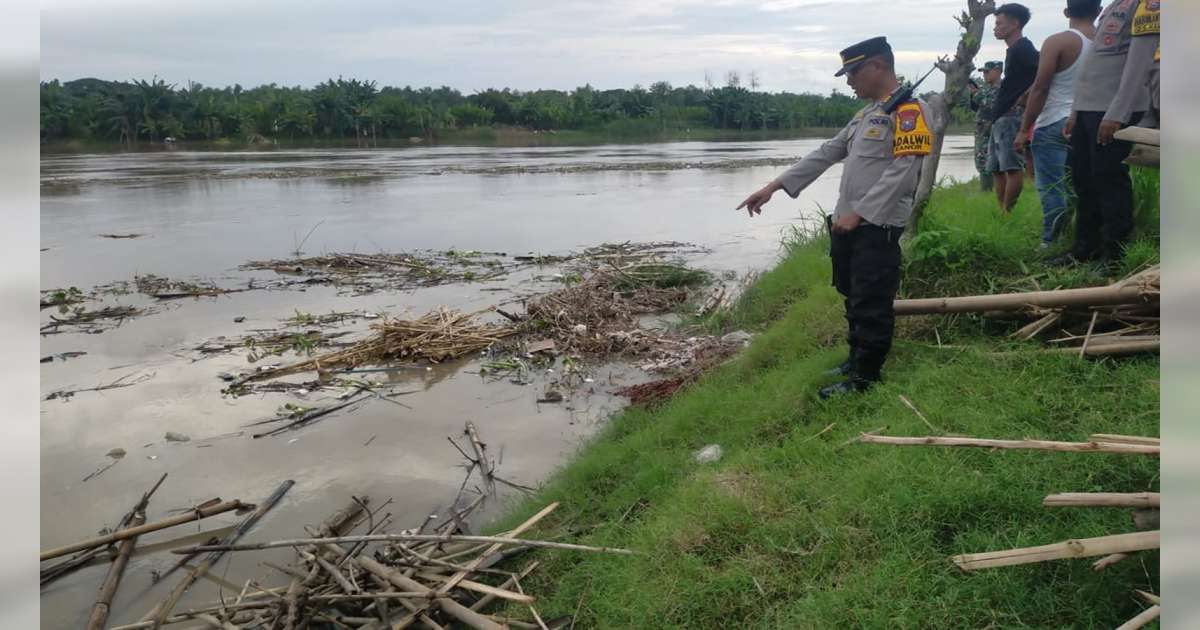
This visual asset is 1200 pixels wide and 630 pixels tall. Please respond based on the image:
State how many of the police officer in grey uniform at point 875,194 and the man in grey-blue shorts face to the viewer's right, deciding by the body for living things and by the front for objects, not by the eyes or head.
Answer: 0

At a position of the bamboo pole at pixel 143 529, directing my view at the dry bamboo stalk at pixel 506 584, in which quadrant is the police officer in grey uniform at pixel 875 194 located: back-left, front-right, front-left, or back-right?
front-left

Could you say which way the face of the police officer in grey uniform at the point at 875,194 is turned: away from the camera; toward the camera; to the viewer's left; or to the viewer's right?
to the viewer's left

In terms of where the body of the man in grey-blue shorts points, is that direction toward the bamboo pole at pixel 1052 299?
no

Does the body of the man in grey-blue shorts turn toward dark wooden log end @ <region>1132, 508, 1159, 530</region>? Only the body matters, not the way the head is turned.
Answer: no

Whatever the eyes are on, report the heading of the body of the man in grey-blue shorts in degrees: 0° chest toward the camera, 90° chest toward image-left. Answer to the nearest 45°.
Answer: approximately 90°

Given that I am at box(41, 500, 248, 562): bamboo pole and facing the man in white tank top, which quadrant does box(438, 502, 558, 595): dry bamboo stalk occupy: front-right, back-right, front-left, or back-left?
front-right

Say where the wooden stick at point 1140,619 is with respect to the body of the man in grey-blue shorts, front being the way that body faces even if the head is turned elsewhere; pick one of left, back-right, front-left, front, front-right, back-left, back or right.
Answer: left

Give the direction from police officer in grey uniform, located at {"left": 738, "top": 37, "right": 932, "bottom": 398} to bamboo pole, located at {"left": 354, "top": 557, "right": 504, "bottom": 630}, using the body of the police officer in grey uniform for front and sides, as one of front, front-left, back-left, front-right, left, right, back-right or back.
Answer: front

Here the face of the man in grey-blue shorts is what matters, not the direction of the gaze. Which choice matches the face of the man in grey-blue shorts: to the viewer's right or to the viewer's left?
to the viewer's left

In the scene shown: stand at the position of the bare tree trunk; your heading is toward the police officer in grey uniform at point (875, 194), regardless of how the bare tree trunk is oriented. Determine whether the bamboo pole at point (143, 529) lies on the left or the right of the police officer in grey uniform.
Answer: right

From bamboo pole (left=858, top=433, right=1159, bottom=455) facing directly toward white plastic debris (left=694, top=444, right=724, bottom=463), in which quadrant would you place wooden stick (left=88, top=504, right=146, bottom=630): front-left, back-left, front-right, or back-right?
front-left

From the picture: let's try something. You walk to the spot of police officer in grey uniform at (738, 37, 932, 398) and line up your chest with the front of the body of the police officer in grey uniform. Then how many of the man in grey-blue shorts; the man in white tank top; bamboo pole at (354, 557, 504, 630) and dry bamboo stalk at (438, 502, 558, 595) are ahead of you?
2

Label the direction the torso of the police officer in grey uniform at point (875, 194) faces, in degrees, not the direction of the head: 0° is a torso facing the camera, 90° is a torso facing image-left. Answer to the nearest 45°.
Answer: approximately 45°

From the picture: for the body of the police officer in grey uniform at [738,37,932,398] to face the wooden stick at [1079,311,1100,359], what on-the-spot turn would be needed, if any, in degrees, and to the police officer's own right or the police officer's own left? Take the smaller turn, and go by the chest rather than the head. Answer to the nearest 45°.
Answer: approximately 135° to the police officer's own left
